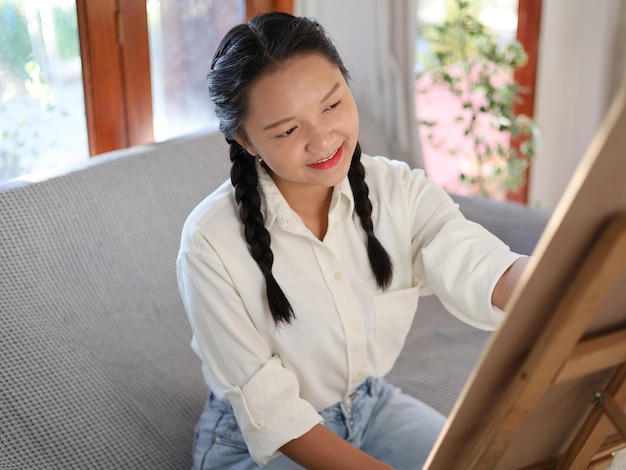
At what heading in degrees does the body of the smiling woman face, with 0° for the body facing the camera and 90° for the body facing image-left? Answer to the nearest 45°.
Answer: approximately 315°

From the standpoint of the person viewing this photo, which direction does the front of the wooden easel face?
facing away from the viewer and to the left of the viewer

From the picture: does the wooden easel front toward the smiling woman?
yes

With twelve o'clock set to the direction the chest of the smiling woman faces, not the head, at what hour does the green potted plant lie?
The green potted plant is roughly at 8 o'clock from the smiling woman.

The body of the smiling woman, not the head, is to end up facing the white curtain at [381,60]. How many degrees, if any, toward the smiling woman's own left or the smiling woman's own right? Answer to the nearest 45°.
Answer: approximately 135° to the smiling woman's own left

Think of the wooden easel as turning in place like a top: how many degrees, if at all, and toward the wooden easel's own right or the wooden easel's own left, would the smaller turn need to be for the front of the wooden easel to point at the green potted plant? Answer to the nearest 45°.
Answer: approximately 45° to the wooden easel's own right

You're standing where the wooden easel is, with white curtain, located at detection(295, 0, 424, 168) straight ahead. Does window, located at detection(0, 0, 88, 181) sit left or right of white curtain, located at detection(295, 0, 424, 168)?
left

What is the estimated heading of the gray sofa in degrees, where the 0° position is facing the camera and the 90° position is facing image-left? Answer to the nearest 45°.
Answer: approximately 315°

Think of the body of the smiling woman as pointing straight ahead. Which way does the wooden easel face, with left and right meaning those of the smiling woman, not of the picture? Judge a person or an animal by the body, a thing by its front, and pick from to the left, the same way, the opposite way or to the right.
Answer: the opposite way
